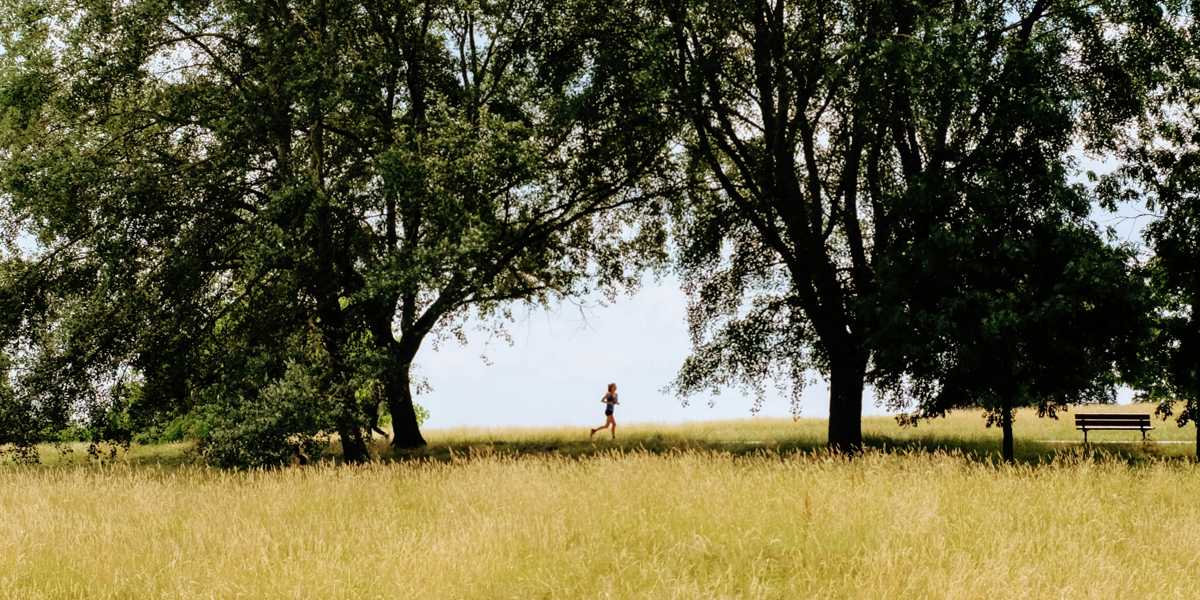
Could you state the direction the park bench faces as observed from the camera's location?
facing the viewer

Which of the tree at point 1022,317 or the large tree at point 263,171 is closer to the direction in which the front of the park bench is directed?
the tree

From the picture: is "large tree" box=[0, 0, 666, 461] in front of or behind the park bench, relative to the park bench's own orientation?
in front

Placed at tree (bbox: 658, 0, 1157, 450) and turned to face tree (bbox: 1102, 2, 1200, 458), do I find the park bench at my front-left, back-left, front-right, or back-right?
front-left

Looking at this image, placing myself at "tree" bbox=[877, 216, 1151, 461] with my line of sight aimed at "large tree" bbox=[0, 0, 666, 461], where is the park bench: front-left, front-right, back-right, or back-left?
back-right

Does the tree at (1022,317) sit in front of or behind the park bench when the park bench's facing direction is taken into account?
in front
